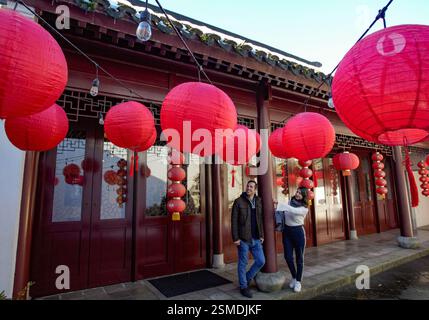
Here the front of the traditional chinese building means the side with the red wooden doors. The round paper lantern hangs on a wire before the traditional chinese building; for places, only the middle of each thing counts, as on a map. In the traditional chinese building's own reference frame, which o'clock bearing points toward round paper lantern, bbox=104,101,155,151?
The round paper lantern is roughly at 1 o'clock from the traditional chinese building.

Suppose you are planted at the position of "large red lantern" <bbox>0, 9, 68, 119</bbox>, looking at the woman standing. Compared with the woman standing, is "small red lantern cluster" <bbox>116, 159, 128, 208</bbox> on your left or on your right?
left

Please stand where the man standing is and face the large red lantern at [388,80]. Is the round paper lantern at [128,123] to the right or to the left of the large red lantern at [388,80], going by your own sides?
right

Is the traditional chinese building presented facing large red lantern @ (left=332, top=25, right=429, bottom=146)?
yes

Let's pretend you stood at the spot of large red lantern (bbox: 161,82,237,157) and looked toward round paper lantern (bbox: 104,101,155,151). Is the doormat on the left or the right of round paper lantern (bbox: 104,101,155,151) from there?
right

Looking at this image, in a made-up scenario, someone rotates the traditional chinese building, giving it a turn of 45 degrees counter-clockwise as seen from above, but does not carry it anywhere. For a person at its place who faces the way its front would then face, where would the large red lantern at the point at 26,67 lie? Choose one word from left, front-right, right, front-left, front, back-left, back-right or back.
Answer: right

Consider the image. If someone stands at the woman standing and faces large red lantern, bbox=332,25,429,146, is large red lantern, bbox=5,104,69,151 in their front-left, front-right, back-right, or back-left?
front-right

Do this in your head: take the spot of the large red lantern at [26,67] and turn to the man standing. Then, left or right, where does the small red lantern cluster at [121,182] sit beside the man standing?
left
